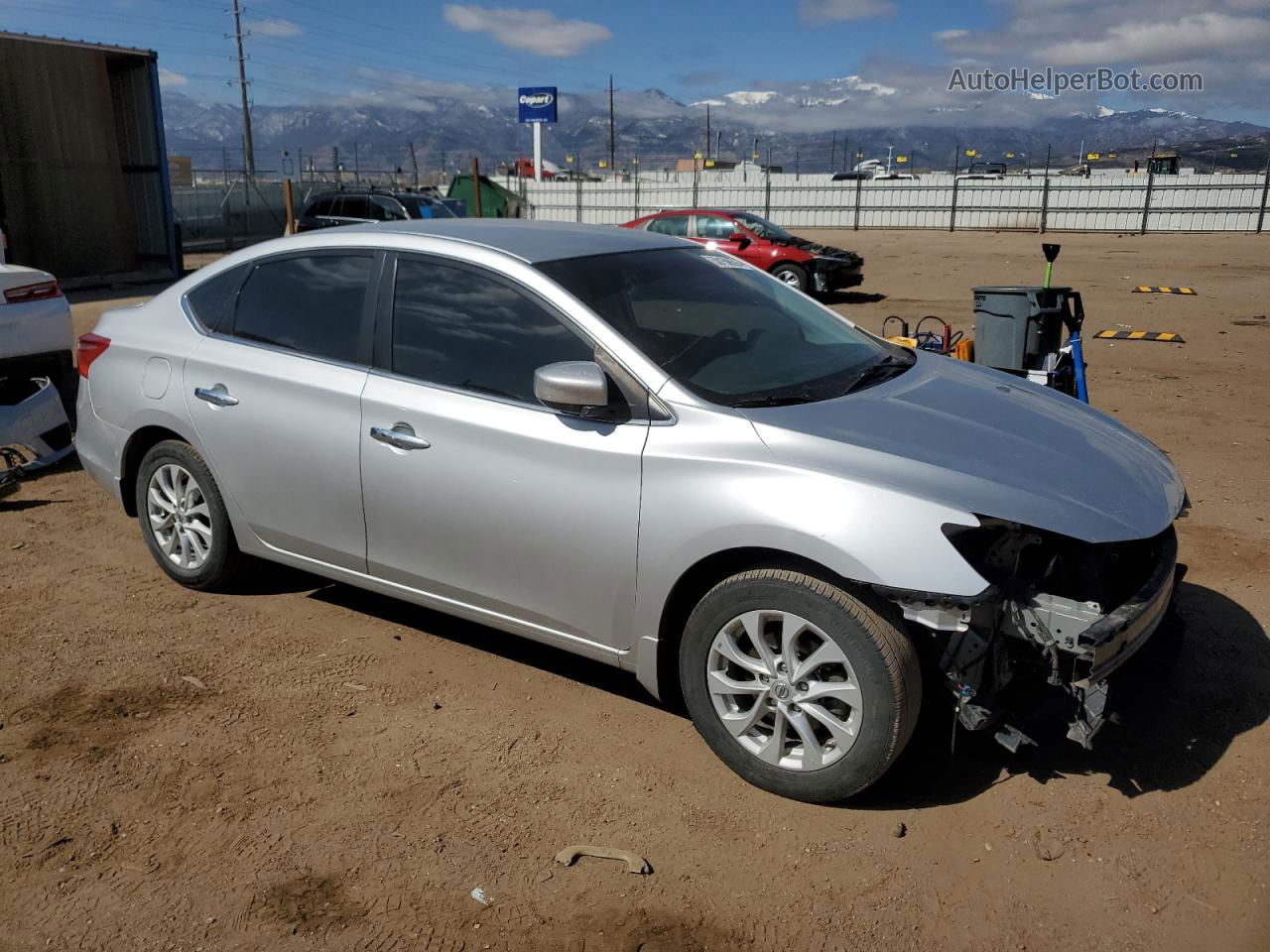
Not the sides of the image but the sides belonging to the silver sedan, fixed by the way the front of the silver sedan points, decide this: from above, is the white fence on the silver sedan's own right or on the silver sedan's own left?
on the silver sedan's own left

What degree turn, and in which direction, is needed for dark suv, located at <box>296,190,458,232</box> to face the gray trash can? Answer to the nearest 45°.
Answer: approximately 45° to its right

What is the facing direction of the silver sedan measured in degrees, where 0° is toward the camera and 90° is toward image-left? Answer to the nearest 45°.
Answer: approximately 315°

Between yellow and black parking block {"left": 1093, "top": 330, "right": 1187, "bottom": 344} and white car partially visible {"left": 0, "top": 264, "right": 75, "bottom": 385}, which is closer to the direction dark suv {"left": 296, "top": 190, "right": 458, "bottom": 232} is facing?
the yellow and black parking block

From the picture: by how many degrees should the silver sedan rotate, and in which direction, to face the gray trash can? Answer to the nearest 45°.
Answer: approximately 90° to its left

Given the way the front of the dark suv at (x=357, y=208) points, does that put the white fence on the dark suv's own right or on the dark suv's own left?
on the dark suv's own left

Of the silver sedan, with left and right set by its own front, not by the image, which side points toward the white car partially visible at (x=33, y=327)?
back
